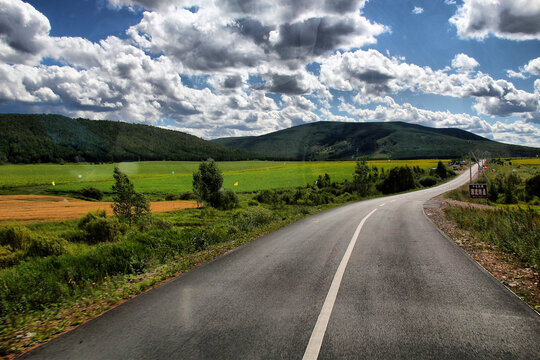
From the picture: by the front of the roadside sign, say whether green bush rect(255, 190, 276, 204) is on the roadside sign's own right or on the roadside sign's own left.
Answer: on the roadside sign's own right

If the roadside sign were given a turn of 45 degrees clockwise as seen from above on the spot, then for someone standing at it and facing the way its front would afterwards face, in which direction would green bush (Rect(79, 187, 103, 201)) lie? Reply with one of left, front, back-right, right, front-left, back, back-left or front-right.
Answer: front-right

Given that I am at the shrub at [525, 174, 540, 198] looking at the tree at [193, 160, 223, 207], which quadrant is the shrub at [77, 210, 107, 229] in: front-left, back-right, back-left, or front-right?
front-left

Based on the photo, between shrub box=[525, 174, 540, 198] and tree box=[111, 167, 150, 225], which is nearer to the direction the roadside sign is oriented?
the tree

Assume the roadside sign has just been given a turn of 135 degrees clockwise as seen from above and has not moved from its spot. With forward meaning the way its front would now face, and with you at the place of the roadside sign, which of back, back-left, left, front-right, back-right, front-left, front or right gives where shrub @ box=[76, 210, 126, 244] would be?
left

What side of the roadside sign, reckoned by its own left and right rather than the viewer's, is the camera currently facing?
front

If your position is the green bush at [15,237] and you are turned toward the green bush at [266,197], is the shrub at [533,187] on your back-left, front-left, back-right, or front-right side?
front-right

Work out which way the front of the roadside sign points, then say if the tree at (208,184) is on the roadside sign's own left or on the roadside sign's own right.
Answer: on the roadside sign's own right

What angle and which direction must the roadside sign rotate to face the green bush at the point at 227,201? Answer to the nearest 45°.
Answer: approximately 90° to its right
